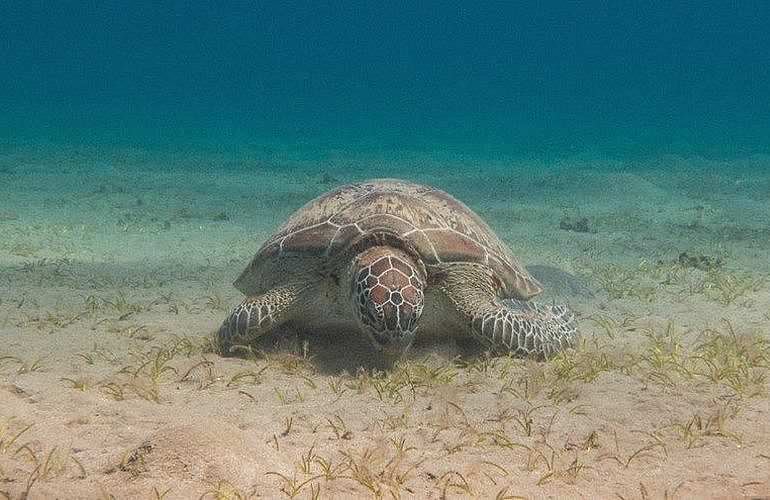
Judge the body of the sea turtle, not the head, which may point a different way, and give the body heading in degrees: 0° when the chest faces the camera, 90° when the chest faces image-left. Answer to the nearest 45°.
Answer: approximately 0°
